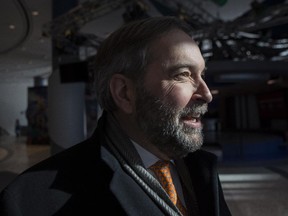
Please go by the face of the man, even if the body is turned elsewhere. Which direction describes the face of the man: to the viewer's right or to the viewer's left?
to the viewer's right

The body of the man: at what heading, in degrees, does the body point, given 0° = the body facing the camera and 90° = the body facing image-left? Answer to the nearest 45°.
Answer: approximately 315°

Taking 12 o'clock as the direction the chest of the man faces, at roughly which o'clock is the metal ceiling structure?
The metal ceiling structure is roughly at 8 o'clock from the man.
